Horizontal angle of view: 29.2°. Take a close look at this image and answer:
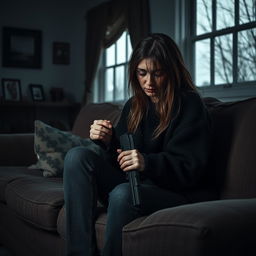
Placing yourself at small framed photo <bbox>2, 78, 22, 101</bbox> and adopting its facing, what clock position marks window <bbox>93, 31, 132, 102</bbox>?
The window is roughly at 10 o'clock from the small framed photo.

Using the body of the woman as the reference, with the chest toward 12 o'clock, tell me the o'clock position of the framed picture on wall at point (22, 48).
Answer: The framed picture on wall is roughly at 4 o'clock from the woman.

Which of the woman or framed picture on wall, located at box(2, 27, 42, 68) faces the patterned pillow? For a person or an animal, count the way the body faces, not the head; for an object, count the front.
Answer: the framed picture on wall

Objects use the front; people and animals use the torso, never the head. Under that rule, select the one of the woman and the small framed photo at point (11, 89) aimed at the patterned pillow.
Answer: the small framed photo

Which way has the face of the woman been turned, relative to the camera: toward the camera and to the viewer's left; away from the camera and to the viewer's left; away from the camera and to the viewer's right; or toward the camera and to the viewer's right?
toward the camera and to the viewer's left

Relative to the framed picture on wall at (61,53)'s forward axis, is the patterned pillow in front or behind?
in front

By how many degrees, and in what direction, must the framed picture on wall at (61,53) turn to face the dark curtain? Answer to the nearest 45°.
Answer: approximately 45° to its left

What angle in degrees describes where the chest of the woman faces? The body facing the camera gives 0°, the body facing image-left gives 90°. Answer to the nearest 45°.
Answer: approximately 45°

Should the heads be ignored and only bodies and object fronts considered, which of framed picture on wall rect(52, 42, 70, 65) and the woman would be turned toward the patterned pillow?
the framed picture on wall

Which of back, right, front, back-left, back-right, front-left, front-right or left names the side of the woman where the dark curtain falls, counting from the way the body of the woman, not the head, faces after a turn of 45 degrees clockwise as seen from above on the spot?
right

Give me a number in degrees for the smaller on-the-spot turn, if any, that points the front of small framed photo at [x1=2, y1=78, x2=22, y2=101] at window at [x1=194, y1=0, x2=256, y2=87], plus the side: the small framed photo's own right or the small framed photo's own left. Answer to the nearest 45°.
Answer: approximately 45° to the small framed photo's own left
